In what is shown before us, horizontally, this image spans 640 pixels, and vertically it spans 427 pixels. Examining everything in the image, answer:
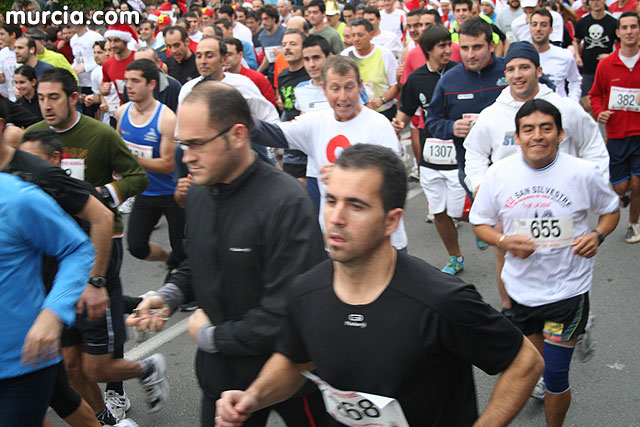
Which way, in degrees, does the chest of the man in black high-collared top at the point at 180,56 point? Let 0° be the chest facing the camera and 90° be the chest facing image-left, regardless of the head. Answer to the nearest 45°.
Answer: approximately 45°

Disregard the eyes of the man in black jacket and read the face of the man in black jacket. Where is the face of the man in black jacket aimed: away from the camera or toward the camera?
toward the camera

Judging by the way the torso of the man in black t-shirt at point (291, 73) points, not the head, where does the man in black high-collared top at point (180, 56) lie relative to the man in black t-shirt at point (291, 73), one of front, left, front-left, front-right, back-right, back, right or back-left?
right

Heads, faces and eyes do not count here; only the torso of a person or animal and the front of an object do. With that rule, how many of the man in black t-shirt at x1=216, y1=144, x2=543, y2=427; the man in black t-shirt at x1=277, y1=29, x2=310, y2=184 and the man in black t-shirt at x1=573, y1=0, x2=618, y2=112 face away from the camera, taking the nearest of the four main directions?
0

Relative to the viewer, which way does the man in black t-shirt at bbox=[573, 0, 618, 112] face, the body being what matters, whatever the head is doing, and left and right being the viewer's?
facing the viewer

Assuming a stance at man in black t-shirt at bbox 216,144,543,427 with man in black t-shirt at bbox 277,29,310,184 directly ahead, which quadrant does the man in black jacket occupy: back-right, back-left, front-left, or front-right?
front-left

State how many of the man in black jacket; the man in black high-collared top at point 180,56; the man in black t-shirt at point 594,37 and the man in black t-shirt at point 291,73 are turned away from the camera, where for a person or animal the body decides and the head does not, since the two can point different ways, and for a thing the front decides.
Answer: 0

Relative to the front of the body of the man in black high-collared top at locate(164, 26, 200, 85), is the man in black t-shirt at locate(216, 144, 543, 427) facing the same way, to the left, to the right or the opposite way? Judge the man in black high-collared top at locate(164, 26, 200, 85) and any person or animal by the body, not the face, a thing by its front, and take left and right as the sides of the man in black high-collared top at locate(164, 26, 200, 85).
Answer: the same way

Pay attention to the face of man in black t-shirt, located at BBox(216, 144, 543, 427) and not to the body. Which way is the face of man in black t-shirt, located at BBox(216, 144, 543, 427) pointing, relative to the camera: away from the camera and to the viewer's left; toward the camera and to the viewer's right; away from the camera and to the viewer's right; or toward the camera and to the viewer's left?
toward the camera and to the viewer's left

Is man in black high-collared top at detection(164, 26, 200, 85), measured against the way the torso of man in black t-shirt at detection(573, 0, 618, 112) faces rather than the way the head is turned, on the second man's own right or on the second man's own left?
on the second man's own right

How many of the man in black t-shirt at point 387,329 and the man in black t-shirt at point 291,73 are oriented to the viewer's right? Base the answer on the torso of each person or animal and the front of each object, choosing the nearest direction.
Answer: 0

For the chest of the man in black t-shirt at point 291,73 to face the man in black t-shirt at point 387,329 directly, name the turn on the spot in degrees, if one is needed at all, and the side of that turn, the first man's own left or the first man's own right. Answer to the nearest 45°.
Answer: approximately 45° to the first man's own left

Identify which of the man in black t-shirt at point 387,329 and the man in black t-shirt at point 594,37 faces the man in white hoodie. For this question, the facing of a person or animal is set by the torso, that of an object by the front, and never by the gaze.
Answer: the man in black t-shirt at point 594,37

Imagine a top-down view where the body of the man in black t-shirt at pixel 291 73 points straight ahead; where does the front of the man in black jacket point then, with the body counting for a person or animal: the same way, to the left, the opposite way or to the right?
the same way

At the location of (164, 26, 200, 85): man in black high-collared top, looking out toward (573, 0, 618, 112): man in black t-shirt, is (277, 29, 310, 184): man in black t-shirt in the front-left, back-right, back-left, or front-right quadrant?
front-right

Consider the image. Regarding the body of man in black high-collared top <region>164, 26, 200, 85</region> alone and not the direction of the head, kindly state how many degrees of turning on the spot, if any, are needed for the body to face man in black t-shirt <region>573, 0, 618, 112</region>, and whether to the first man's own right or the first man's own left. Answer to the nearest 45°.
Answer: approximately 135° to the first man's own left

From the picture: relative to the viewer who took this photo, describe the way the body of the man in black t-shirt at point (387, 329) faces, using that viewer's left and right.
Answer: facing the viewer and to the left of the viewer

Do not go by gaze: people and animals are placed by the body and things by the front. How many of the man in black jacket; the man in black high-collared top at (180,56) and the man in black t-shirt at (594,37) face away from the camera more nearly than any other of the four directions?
0

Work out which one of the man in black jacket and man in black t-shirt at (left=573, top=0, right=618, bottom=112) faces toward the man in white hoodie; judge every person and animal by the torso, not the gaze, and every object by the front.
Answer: the man in black t-shirt
